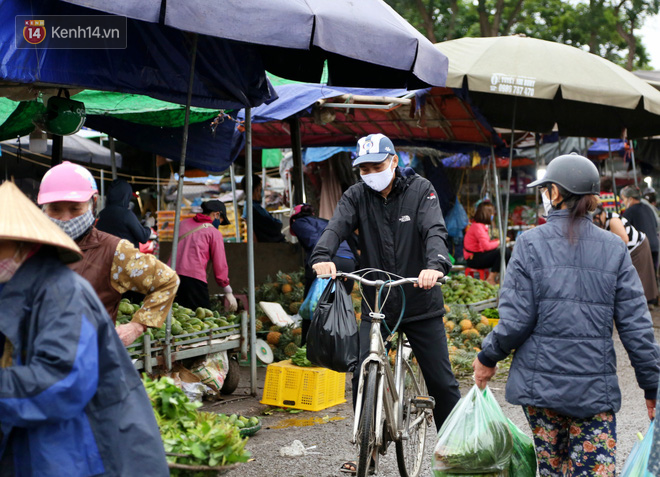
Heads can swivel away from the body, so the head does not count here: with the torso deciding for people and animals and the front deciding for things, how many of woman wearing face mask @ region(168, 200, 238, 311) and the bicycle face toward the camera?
1

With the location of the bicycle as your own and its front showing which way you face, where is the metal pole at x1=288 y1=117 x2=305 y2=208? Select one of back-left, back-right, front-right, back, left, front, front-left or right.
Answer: back

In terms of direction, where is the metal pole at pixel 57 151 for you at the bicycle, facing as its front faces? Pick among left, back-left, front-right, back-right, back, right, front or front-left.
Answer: back-right

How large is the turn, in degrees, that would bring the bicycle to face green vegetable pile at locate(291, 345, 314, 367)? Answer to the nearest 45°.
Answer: approximately 180°

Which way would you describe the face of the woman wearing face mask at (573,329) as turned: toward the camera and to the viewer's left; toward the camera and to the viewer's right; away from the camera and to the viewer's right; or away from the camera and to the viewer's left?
away from the camera and to the viewer's left

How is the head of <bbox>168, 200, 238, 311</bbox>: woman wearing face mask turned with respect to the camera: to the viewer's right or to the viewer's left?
to the viewer's right

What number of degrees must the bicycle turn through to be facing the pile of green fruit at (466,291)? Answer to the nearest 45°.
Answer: approximately 180°

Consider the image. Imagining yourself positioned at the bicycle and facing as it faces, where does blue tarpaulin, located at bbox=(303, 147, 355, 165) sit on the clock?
The blue tarpaulin is roughly at 6 o'clock from the bicycle.

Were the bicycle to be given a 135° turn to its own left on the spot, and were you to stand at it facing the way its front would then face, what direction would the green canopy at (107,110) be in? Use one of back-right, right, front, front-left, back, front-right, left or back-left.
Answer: left
